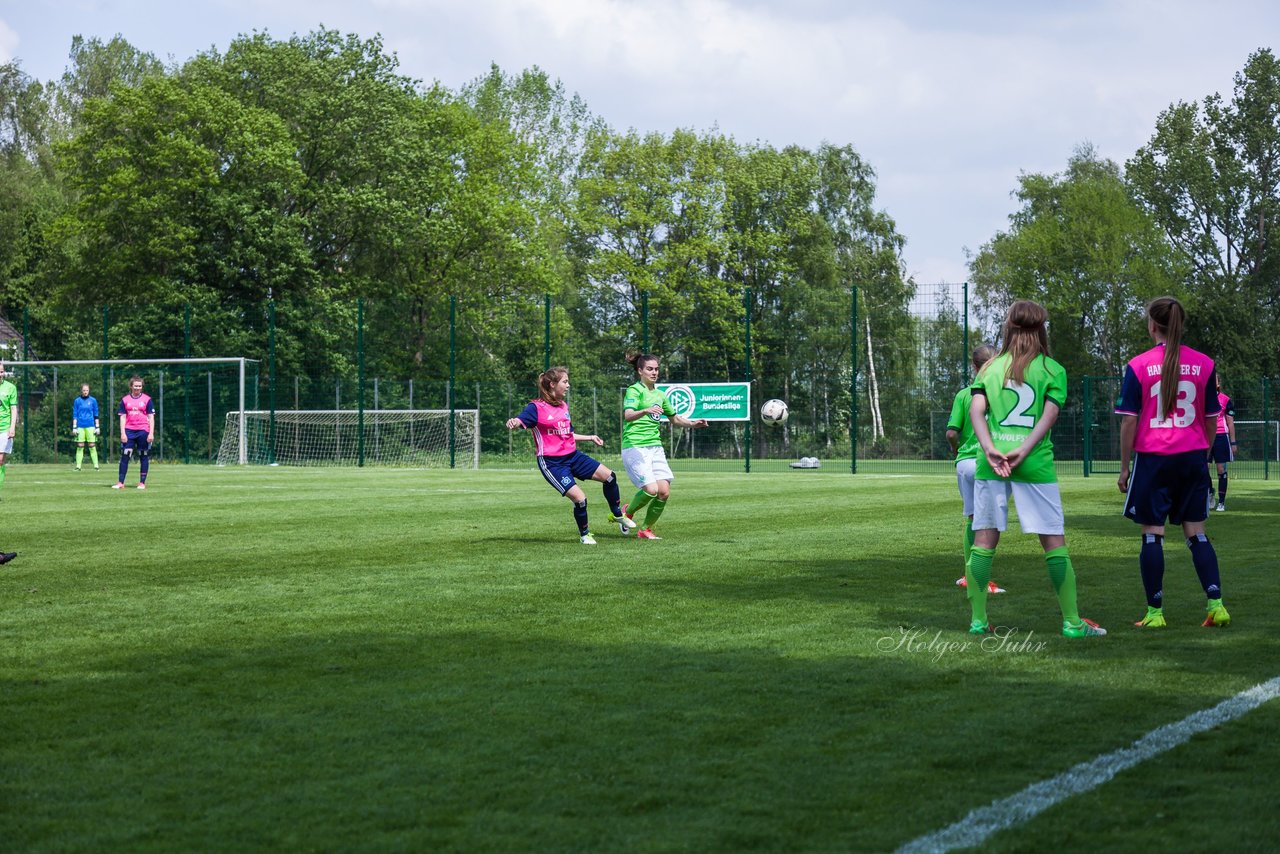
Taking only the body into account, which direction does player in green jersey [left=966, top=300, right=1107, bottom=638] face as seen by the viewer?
away from the camera

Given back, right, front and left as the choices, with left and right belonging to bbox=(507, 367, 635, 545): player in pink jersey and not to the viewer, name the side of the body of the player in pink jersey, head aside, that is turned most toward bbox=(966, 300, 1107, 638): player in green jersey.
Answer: front

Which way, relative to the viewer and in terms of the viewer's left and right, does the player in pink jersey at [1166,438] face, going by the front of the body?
facing away from the viewer

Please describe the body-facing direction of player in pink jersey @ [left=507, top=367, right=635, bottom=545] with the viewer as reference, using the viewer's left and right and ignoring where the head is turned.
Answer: facing the viewer and to the right of the viewer

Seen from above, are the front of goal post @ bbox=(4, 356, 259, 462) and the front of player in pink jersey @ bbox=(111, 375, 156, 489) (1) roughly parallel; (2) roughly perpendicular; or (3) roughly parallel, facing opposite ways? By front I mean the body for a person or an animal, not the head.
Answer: roughly parallel

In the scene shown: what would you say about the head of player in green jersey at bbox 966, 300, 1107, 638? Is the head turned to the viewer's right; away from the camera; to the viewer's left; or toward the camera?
away from the camera

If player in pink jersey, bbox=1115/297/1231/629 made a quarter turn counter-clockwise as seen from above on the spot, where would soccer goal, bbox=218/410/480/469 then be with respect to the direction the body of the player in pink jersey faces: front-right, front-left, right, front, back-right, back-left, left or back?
front-right

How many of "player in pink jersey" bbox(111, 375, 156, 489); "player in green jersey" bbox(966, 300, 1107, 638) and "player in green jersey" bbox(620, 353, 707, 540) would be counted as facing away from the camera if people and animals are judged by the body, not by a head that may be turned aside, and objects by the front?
1

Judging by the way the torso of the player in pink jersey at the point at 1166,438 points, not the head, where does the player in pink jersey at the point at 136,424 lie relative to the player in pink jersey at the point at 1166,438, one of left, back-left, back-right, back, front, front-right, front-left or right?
front-left

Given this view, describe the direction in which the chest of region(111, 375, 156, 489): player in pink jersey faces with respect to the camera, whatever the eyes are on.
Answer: toward the camera

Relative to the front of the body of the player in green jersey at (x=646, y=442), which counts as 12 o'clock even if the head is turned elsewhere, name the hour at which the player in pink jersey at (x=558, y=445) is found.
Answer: The player in pink jersey is roughly at 4 o'clock from the player in green jersey.

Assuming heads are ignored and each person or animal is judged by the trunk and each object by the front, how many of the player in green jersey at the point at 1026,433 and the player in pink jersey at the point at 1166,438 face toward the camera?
0

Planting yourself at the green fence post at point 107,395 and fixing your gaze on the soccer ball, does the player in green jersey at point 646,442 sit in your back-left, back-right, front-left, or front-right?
front-right
